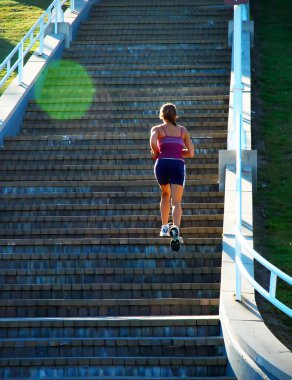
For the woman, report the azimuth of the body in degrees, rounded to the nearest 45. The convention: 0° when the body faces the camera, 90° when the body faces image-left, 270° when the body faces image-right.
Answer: approximately 180°

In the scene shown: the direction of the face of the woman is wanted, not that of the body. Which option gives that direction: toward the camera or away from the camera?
away from the camera
